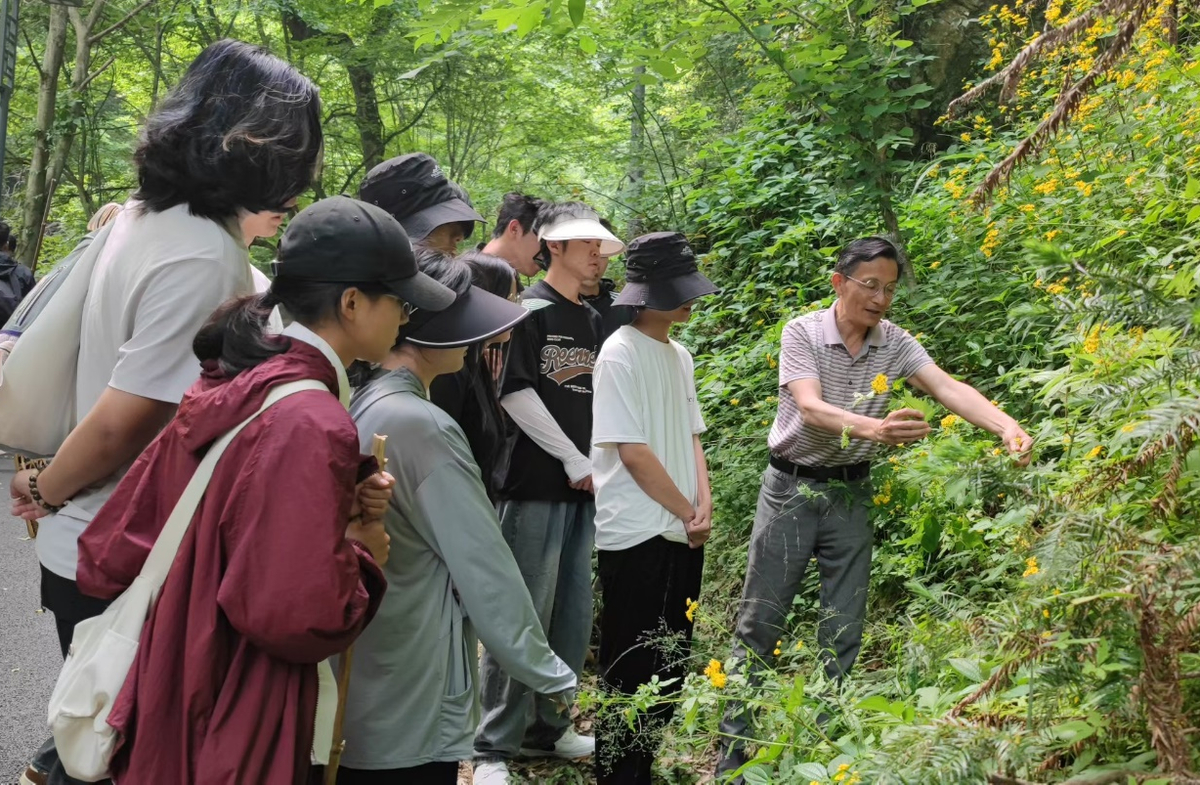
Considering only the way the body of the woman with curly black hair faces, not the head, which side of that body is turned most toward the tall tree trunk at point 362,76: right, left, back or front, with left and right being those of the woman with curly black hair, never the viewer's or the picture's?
left

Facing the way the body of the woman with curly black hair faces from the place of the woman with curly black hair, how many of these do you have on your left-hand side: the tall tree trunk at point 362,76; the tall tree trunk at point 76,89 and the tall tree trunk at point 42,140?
3

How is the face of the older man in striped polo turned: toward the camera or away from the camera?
toward the camera

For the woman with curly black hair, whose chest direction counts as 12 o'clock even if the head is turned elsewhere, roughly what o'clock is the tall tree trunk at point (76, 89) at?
The tall tree trunk is roughly at 9 o'clock from the woman with curly black hair.

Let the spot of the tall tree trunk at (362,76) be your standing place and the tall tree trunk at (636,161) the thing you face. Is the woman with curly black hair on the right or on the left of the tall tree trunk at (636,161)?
right

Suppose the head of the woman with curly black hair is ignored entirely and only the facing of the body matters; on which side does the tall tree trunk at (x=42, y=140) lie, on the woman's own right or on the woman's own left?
on the woman's own left

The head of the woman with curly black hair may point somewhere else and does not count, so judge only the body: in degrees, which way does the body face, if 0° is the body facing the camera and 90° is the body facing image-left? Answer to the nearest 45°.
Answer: approximately 270°

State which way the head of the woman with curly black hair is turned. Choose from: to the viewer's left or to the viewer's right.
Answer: to the viewer's right

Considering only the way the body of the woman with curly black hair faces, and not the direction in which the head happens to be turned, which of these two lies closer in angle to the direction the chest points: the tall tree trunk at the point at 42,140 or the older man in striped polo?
the older man in striped polo
